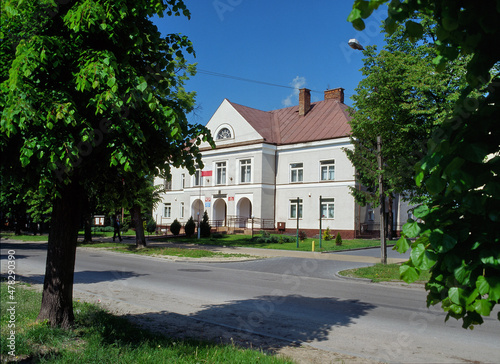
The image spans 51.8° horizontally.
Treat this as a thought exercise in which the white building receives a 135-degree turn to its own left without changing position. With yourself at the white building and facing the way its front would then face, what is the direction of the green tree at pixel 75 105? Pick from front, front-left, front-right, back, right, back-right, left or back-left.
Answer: right

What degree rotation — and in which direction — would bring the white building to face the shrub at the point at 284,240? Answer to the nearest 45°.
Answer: approximately 45° to its left

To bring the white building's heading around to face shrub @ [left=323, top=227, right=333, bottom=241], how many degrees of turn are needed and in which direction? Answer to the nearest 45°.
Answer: approximately 90° to its left

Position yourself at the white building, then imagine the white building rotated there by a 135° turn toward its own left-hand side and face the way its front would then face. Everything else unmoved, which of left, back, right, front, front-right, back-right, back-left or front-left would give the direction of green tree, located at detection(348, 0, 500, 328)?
right

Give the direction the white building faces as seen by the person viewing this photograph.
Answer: facing the viewer and to the left of the viewer
